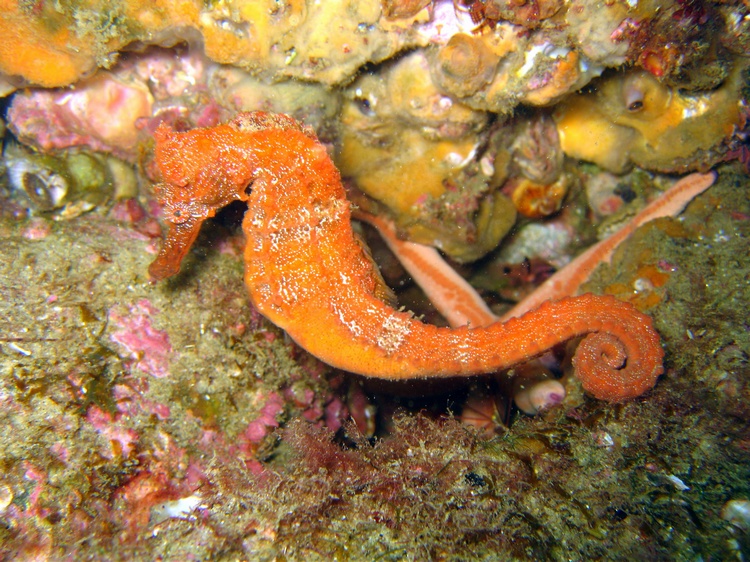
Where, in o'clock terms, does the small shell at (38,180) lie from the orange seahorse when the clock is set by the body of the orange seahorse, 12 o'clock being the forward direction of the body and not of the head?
The small shell is roughly at 1 o'clock from the orange seahorse.

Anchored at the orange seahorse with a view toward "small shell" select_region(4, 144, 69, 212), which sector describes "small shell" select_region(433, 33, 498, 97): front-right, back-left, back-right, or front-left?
back-right

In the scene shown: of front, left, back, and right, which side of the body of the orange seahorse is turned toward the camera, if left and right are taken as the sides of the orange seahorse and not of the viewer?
left

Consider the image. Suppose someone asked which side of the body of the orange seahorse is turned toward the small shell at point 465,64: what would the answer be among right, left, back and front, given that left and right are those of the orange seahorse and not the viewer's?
back
